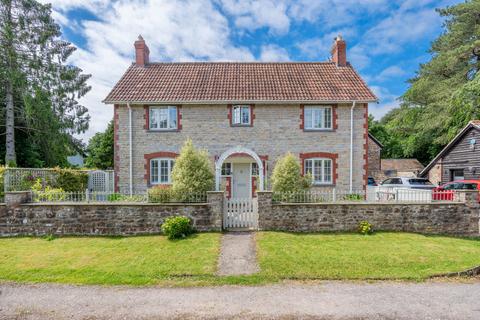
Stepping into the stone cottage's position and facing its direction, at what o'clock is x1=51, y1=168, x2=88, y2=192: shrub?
The shrub is roughly at 3 o'clock from the stone cottage.

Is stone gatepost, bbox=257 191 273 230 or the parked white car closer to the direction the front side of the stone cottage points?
the stone gatepost

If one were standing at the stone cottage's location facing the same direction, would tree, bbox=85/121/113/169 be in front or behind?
behind

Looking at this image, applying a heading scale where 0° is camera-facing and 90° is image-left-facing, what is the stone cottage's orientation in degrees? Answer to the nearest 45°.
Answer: approximately 0°

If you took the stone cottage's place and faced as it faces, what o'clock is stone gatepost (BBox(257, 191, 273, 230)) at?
The stone gatepost is roughly at 12 o'clock from the stone cottage.
